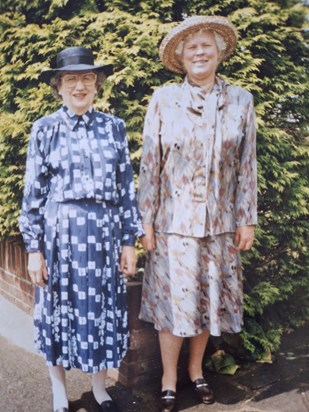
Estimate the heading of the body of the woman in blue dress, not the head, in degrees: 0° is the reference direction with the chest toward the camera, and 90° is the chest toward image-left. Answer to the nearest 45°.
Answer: approximately 0°
